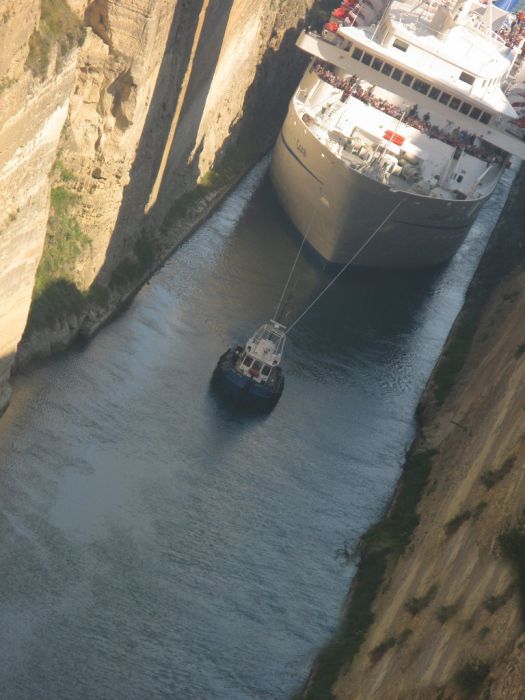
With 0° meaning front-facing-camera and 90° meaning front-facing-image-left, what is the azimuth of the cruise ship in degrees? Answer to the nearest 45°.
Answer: approximately 0°

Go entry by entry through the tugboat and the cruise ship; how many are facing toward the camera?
2

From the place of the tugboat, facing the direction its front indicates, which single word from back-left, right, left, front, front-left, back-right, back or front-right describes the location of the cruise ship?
back

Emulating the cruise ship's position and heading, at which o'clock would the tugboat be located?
The tugboat is roughly at 12 o'clock from the cruise ship.
